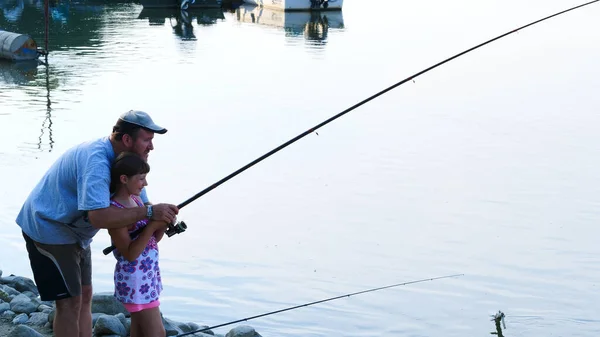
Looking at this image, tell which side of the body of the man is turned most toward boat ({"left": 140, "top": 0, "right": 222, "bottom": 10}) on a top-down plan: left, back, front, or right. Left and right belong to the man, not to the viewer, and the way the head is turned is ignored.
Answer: left

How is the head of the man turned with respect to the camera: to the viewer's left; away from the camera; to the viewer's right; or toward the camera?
to the viewer's right

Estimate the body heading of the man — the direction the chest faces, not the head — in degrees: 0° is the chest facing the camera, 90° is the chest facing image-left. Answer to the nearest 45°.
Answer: approximately 270°

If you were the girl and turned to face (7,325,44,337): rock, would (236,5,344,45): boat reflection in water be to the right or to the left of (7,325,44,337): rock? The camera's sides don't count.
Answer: right

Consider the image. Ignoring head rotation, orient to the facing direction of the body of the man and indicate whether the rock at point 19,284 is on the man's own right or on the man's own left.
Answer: on the man's own left

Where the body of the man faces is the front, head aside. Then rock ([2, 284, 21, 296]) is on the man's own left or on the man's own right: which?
on the man's own left
